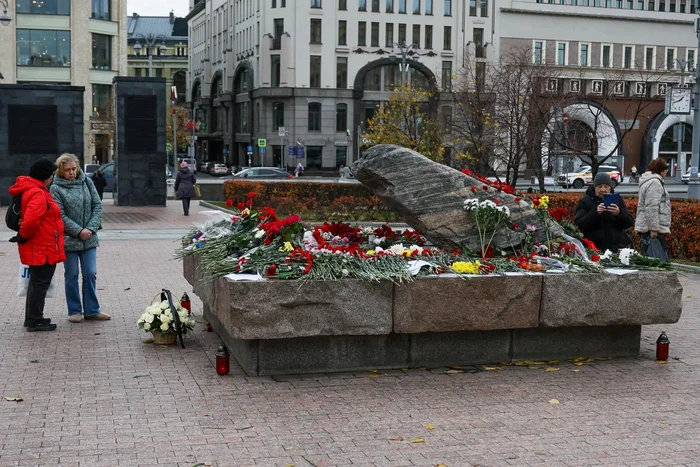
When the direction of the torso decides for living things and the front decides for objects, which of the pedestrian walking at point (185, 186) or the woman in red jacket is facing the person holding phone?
the woman in red jacket

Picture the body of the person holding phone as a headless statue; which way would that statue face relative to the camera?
toward the camera

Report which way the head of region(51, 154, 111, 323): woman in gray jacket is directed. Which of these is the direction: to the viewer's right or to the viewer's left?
to the viewer's right

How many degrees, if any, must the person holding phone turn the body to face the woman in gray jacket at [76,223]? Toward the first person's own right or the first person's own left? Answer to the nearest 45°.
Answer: approximately 90° to the first person's own right

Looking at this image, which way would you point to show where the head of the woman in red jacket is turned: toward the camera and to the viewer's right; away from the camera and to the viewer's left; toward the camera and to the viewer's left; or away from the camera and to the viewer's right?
away from the camera and to the viewer's right

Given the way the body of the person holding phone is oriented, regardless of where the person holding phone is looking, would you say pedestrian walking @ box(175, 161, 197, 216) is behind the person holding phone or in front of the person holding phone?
behind
